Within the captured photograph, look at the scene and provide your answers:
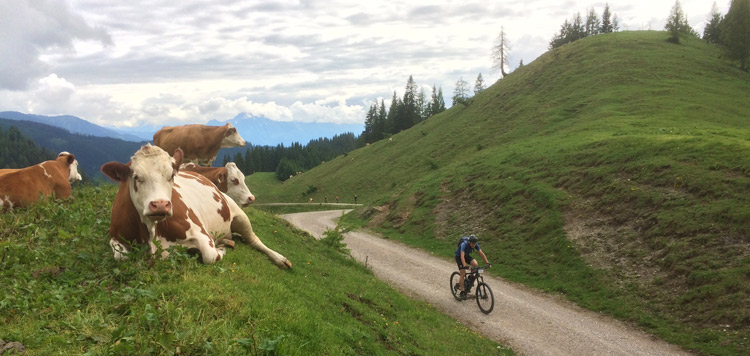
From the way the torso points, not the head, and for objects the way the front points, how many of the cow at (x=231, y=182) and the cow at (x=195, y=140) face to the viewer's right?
2

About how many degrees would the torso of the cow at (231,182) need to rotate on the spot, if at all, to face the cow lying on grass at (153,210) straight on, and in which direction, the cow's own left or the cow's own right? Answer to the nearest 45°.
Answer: approximately 90° to the cow's own right

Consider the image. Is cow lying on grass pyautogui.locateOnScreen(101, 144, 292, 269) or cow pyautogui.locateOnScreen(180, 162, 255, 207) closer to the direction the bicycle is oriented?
the cow lying on grass

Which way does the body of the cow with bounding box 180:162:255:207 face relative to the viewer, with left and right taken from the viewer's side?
facing to the right of the viewer

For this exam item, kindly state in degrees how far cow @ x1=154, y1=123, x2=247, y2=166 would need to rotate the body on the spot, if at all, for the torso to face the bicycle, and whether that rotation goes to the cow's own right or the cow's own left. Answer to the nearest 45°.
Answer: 0° — it already faces it

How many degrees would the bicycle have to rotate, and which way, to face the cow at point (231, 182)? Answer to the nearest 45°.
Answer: approximately 90° to its right

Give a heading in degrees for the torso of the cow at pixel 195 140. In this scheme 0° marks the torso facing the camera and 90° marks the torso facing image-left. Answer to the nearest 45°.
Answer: approximately 270°

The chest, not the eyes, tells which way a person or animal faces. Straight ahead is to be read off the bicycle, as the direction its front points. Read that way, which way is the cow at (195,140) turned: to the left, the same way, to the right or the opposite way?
to the left

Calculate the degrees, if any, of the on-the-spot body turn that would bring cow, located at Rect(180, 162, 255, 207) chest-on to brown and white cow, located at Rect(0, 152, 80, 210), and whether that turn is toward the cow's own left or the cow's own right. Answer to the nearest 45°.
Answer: approximately 180°

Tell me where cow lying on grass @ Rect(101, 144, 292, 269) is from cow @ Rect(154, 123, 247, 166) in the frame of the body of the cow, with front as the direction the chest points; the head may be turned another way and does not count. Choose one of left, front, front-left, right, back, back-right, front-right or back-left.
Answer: right
